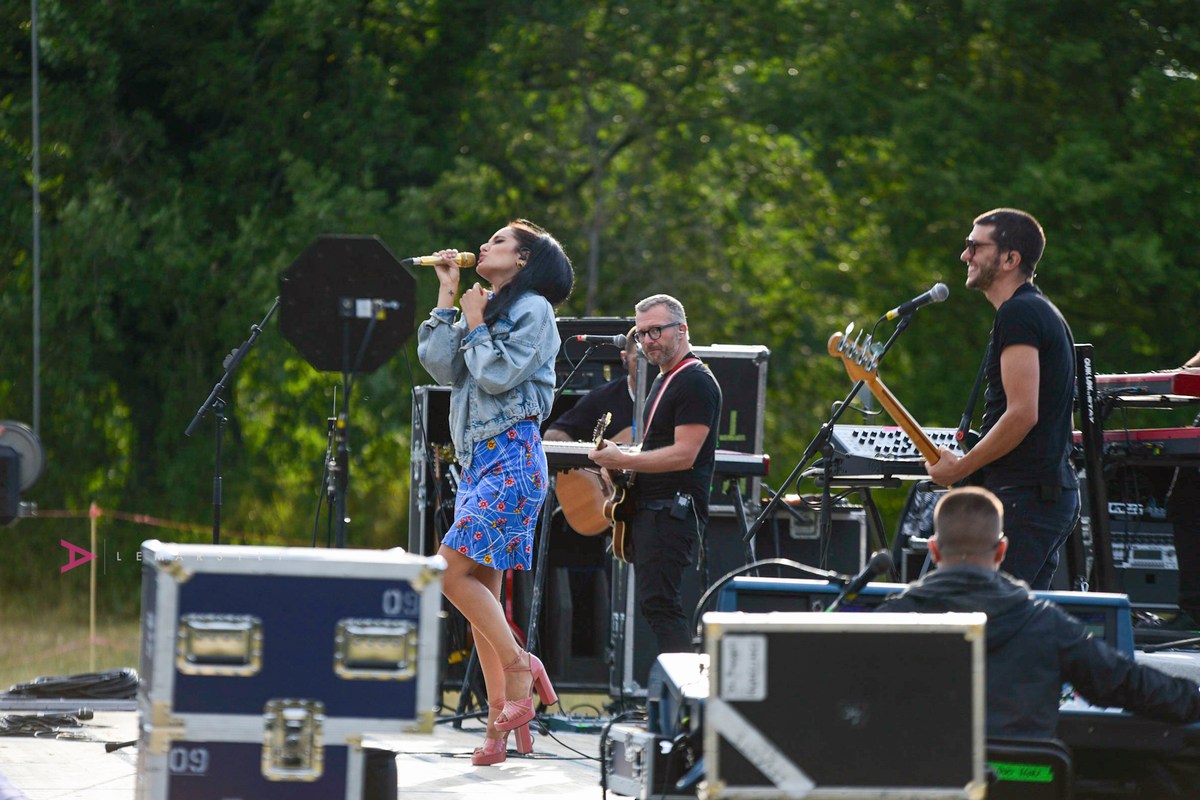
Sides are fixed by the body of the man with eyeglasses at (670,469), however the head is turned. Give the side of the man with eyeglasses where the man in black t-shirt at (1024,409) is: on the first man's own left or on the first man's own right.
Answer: on the first man's own left

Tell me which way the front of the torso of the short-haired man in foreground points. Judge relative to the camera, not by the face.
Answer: away from the camera

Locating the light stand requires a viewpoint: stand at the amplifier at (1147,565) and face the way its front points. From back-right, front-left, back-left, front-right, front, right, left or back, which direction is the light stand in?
back-right

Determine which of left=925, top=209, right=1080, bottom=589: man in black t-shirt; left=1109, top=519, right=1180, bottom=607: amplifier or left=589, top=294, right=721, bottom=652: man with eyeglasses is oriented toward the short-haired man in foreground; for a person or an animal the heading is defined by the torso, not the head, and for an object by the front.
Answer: the amplifier

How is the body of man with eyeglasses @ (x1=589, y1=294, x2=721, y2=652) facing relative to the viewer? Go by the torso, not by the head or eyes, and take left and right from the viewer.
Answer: facing to the left of the viewer

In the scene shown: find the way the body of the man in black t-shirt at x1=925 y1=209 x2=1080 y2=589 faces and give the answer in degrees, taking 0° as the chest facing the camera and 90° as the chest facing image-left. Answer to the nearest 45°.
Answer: approximately 90°

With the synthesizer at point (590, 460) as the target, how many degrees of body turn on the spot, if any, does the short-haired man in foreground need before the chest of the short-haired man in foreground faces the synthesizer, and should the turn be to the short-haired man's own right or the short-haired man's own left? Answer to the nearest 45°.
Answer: approximately 45° to the short-haired man's own left

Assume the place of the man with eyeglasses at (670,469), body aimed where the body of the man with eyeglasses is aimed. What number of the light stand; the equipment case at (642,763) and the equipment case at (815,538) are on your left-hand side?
1
